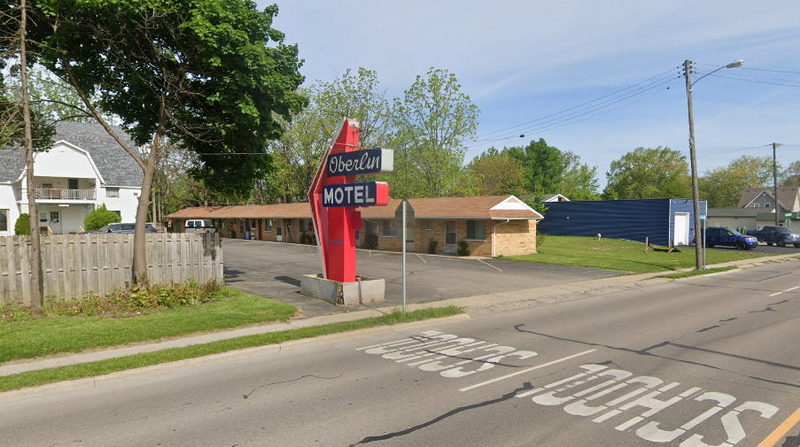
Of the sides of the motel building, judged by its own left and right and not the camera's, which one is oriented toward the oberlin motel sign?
front

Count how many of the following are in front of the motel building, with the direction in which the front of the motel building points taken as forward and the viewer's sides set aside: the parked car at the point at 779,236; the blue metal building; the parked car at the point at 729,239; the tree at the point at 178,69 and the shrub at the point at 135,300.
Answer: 2

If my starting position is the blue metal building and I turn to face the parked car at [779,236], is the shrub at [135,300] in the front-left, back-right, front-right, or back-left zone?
back-right

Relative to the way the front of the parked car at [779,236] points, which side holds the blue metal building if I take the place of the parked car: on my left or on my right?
on my right

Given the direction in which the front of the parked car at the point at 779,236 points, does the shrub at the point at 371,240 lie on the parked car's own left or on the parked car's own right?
on the parked car's own right

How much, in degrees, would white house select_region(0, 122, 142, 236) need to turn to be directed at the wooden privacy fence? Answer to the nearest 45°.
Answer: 0° — it already faces it

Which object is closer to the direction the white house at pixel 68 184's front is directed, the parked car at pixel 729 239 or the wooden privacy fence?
the wooden privacy fence

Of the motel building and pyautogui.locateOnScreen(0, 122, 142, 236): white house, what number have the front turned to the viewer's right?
0

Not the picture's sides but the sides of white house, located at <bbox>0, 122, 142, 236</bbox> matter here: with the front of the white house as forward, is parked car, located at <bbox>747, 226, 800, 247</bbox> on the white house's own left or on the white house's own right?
on the white house's own left
